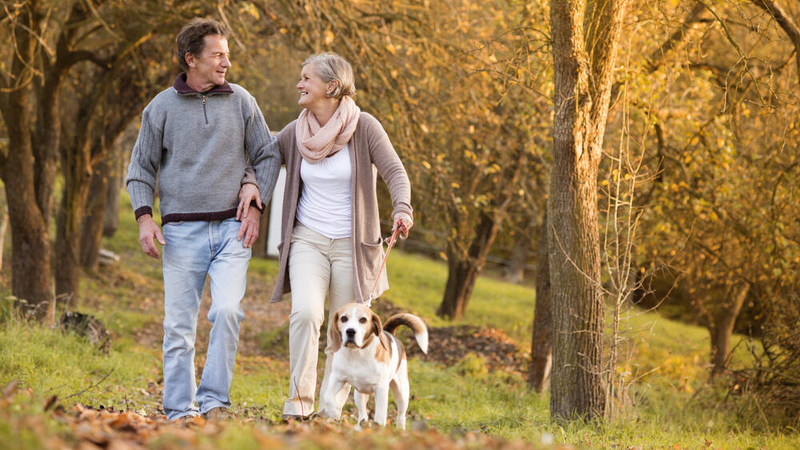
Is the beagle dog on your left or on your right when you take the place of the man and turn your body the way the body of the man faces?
on your left

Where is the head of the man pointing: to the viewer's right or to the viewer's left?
to the viewer's right

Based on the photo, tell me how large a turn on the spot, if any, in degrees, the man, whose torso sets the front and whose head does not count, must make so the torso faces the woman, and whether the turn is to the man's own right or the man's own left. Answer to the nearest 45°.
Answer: approximately 90° to the man's own left

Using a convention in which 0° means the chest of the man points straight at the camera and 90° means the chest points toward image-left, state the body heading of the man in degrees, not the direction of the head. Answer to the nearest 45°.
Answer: approximately 0°

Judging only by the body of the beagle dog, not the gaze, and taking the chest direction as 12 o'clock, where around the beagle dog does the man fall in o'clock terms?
The man is roughly at 2 o'clock from the beagle dog.
